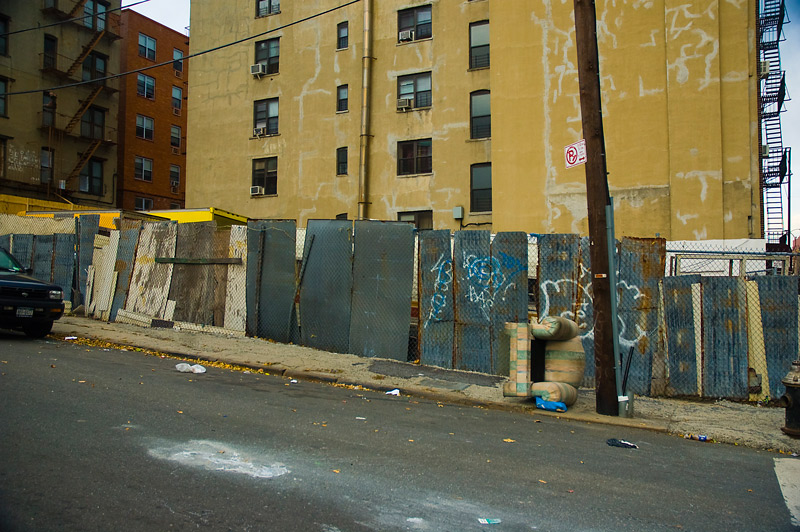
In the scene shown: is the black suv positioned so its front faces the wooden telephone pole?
yes

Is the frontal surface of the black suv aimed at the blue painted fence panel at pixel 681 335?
yes

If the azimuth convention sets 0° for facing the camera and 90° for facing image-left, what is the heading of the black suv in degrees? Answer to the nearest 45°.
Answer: approximately 315°

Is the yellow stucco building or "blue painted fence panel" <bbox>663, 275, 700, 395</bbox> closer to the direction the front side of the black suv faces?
the blue painted fence panel

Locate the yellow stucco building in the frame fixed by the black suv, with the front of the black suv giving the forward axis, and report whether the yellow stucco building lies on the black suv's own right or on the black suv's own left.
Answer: on the black suv's own left

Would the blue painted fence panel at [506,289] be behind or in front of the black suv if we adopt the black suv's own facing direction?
in front

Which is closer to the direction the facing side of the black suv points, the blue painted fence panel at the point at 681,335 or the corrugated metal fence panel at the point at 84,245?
the blue painted fence panel

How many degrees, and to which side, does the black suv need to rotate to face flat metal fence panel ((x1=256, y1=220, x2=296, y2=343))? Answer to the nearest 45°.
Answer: approximately 45° to its left

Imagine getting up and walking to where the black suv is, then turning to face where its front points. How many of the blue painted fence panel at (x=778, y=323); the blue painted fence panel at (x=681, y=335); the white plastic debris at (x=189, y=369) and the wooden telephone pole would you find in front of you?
4

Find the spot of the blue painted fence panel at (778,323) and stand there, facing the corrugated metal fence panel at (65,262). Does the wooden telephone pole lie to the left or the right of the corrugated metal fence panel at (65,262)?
left

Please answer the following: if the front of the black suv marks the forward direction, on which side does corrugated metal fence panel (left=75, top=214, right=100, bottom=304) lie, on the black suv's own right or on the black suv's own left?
on the black suv's own left

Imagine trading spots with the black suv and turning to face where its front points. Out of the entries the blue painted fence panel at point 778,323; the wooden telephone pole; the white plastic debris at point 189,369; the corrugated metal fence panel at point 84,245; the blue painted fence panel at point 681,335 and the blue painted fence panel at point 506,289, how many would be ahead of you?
5

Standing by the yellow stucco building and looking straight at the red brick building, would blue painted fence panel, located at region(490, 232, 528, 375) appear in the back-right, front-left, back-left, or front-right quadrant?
back-left

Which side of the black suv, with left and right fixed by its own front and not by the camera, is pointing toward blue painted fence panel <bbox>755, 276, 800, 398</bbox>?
front
